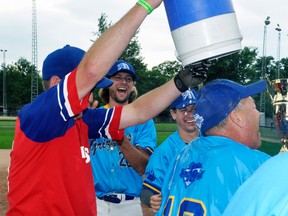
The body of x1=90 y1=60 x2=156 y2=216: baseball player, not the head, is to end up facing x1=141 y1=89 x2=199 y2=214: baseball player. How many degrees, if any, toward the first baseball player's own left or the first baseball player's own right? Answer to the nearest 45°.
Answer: approximately 45° to the first baseball player's own left

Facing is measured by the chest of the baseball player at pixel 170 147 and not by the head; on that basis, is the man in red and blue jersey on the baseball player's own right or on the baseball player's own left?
on the baseball player's own right

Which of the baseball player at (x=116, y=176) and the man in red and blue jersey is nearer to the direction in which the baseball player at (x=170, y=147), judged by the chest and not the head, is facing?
the man in red and blue jersey

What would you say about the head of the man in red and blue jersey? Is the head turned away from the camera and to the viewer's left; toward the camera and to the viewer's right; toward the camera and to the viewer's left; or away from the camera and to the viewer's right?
away from the camera and to the viewer's right

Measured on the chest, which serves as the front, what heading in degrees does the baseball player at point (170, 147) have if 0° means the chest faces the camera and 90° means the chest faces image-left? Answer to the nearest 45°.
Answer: approximately 315°
